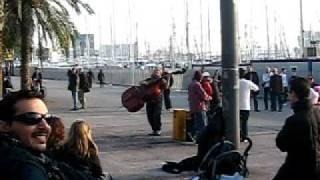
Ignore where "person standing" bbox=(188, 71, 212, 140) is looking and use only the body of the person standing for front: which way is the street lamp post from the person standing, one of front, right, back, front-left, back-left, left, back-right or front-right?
right

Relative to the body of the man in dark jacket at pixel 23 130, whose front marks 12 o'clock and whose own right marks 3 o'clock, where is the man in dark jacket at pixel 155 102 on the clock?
the man in dark jacket at pixel 155 102 is roughly at 8 o'clock from the man in dark jacket at pixel 23 130.

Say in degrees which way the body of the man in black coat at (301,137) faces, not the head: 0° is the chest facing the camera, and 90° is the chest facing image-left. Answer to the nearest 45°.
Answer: approximately 135°

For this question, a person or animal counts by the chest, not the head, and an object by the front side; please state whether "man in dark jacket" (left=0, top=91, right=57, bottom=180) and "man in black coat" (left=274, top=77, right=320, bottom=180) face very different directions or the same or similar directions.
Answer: very different directions

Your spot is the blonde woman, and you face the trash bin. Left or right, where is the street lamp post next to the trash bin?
right

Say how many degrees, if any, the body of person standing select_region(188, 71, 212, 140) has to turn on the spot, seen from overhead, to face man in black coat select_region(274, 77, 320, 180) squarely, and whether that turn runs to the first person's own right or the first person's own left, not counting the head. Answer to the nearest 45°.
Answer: approximately 90° to the first person's own right
